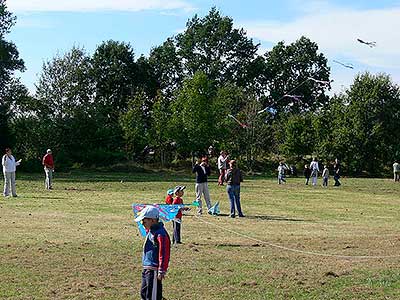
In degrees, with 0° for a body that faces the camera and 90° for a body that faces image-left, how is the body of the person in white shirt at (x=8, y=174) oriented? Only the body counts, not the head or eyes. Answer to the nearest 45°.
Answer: approximately 315°

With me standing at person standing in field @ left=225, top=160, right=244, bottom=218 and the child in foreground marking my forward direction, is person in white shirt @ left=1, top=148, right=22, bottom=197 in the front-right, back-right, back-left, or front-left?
back-right

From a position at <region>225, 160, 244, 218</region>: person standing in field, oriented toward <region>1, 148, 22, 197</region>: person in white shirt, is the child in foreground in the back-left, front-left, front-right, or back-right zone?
back-left

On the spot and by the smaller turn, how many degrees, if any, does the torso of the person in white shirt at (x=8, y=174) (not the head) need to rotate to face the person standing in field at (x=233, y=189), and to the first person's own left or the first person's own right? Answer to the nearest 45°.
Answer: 0° — they already face them

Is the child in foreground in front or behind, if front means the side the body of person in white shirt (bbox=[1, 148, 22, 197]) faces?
in front
